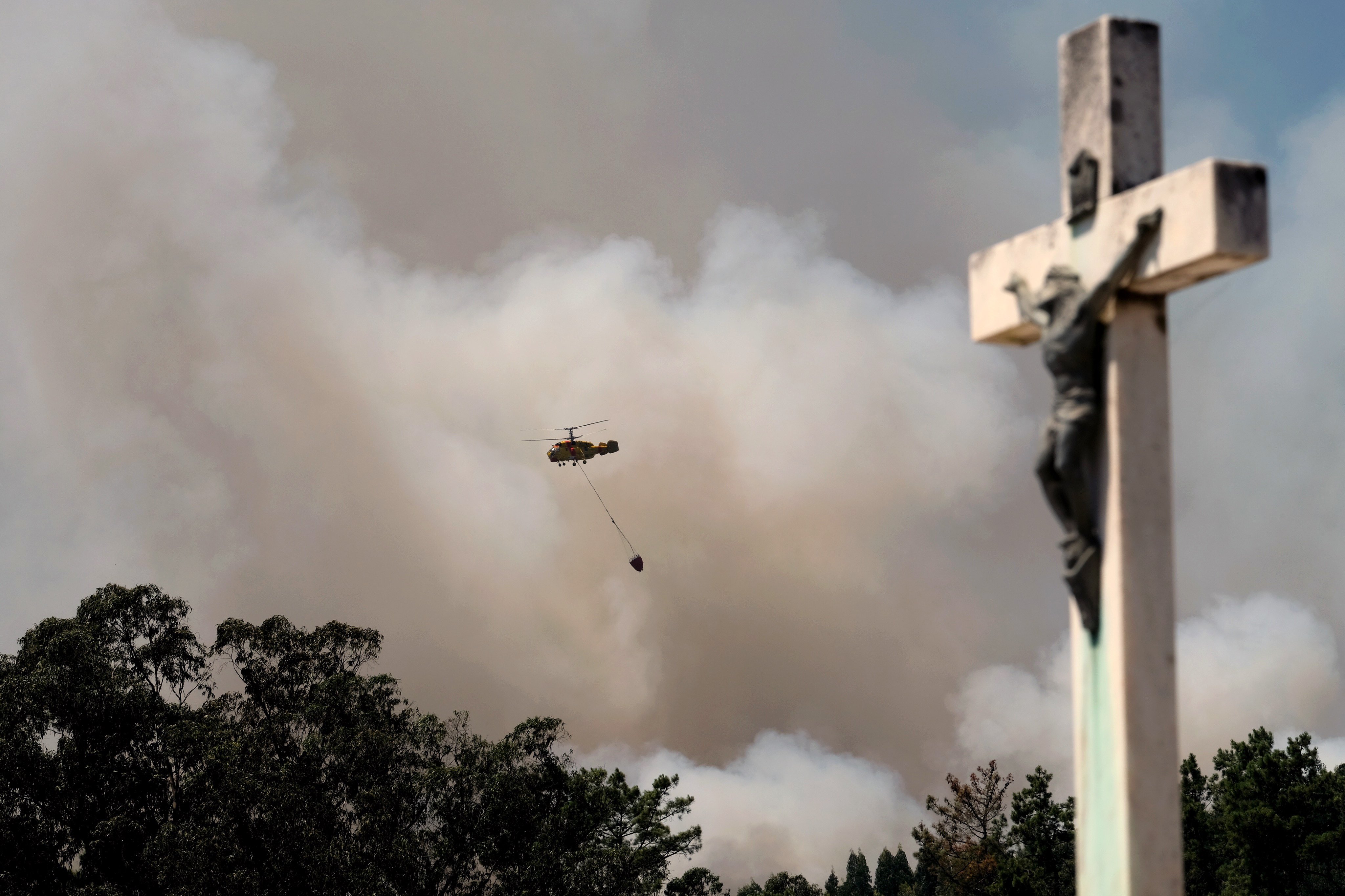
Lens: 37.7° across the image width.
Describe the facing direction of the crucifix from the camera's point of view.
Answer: facing the viewer and to the left of the viewer
